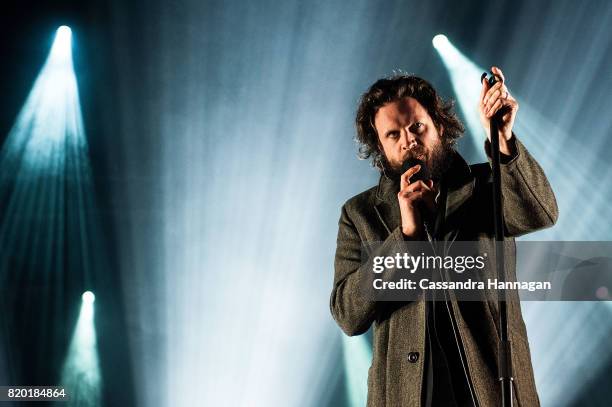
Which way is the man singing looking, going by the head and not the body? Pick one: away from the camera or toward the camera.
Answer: toward the camera

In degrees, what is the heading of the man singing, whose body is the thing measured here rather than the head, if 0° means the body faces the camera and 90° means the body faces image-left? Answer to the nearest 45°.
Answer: approximately 0°
